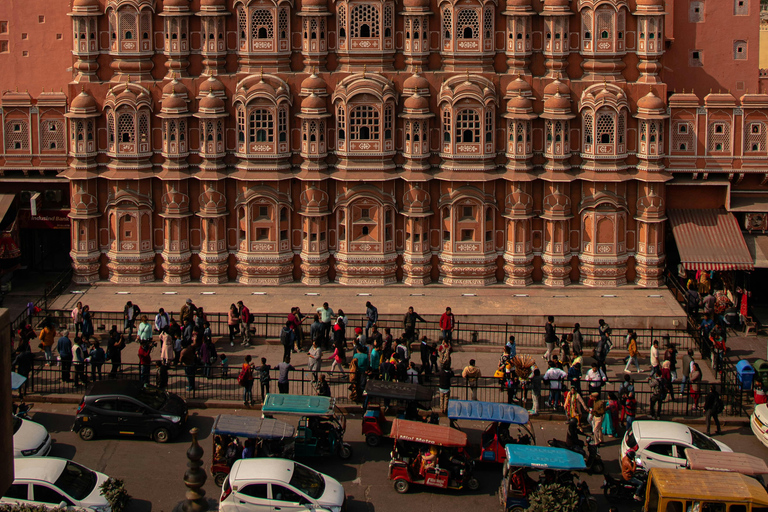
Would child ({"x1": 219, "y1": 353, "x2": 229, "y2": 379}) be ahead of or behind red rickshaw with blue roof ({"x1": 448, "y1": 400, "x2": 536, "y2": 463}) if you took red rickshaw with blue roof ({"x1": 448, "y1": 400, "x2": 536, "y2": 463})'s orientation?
behind

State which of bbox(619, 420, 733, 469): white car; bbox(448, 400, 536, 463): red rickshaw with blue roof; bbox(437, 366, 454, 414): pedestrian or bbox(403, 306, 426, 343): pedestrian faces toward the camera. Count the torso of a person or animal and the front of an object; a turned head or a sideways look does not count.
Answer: bbox(403, 306, 426, 343): pedestrian

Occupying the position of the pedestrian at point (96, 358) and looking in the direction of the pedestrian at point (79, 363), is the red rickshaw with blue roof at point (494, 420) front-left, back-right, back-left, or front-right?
back-left

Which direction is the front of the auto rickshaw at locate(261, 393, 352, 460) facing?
to the viewer's right

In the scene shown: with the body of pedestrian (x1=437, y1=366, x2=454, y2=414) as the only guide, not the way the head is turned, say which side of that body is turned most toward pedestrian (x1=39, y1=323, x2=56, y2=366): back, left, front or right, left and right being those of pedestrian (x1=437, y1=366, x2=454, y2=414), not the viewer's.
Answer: left

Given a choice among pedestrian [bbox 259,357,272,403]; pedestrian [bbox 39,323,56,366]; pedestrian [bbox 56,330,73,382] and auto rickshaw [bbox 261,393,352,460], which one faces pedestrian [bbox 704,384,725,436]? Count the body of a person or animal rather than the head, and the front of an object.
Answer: the auto rickshaw

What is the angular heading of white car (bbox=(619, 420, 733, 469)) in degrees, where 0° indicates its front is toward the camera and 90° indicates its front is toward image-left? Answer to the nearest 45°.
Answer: approximately 270°

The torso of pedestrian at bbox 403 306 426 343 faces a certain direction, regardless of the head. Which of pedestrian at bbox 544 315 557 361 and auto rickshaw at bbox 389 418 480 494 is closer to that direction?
the auto rickshaw
